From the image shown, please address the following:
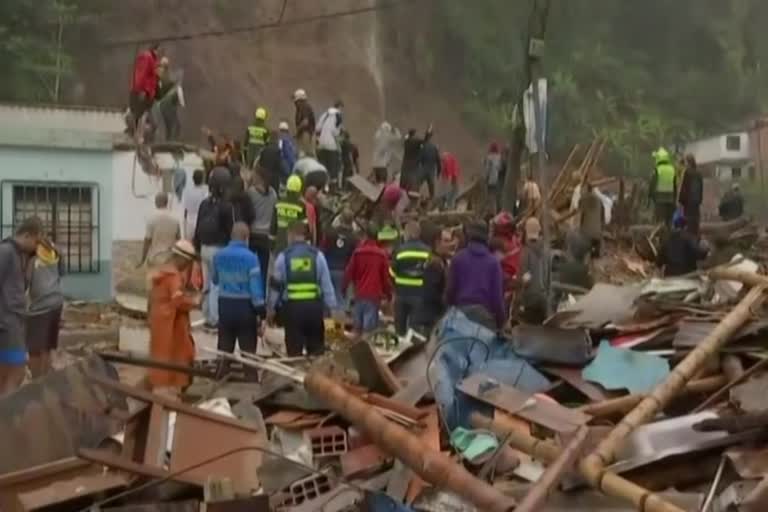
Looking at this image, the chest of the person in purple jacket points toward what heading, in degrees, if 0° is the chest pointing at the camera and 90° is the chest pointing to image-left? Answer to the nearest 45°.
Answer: approximately 180°

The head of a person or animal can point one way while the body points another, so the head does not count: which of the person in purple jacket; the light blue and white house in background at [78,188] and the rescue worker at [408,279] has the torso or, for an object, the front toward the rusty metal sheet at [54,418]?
the light blue and white house in background

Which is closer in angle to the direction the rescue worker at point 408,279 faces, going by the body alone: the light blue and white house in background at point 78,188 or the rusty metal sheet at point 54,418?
the light blue and white house in background

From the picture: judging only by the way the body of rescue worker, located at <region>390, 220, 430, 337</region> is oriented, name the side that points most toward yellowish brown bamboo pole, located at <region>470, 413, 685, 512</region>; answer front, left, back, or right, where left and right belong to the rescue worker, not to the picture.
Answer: back

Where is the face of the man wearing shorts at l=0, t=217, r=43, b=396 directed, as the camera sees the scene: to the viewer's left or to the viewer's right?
to the viewer's right

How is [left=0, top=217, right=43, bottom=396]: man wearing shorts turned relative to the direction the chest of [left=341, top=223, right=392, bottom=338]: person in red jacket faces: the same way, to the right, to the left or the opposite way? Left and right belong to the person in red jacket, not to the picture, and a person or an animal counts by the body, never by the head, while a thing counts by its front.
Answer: to the right

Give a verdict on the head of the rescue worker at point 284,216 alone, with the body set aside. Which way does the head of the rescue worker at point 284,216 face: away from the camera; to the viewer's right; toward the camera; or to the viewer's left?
away from the camera

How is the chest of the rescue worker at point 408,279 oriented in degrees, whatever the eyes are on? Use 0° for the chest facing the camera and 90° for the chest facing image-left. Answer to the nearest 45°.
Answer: approximately 180°

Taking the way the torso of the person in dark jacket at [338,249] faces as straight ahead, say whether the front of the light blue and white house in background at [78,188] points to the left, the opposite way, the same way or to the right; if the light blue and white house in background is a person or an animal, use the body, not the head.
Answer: the opposite way

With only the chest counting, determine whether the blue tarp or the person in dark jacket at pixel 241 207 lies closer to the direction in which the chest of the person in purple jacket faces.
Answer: the person in dark jacket

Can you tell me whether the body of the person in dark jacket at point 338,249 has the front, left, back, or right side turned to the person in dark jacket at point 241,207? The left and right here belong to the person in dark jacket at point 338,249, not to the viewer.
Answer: left

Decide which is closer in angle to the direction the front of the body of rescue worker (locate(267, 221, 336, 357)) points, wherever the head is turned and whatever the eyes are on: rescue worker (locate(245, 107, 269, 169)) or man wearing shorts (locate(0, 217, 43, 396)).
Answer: the rescue worker
